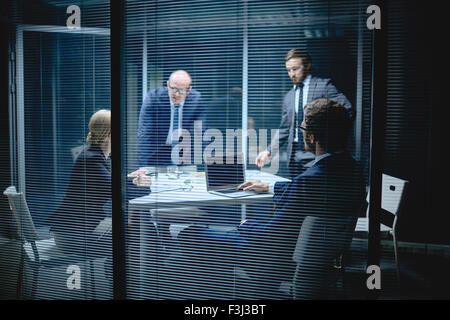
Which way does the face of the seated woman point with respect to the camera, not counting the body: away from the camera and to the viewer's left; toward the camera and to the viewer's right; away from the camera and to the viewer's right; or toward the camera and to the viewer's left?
away from the camera and to the viewer's right

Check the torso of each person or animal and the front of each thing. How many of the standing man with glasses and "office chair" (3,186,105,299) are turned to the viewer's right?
1

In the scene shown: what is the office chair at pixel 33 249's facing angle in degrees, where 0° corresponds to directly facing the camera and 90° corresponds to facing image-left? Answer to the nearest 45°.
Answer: approximately 270°

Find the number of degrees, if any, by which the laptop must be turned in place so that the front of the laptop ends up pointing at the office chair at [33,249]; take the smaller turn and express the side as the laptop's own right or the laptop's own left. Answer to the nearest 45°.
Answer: approximately 135° to the laptop's own right

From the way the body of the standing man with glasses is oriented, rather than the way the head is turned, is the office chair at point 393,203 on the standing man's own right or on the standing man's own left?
on the standing man's own left

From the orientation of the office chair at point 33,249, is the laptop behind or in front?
in front

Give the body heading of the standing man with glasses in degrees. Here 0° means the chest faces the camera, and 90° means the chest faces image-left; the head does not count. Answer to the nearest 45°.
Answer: approximately 0°

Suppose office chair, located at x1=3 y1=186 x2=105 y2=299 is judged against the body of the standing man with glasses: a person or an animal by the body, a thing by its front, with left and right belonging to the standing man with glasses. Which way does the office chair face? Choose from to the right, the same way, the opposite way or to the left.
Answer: to the left
